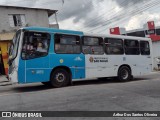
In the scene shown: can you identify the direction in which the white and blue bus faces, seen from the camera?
facing the viewer and to the left of the viewer
